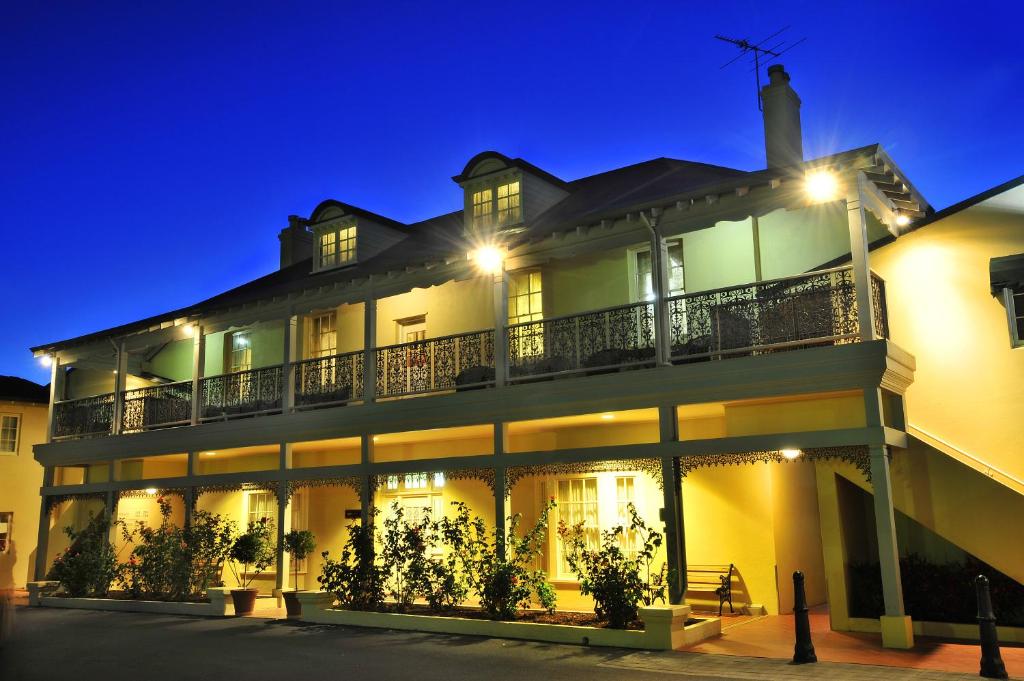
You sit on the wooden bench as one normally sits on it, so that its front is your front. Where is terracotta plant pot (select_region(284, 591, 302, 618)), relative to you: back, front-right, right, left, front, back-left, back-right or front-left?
front-right

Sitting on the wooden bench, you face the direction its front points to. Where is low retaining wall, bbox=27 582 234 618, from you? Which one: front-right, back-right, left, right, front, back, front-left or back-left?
front-right

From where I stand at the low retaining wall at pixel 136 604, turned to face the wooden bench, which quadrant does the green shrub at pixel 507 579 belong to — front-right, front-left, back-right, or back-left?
front-right

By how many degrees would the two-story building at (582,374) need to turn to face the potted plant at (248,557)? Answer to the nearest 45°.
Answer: approximately 45° to its right

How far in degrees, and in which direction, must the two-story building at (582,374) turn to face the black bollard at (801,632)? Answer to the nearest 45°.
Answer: approximately 45° to its left

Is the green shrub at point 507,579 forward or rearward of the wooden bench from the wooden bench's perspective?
forward

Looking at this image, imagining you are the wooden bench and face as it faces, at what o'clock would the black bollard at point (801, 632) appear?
The black bollard is roughly at 10 o'clock from the wooden bench.

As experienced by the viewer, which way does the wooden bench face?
facing the viewer and to the left of the viewer

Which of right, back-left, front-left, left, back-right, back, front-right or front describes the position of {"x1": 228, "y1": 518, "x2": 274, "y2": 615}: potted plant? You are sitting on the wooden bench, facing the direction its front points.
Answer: front-right

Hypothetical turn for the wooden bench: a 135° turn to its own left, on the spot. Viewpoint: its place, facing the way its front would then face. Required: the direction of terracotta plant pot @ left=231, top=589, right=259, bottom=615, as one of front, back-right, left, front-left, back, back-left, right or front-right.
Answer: back
